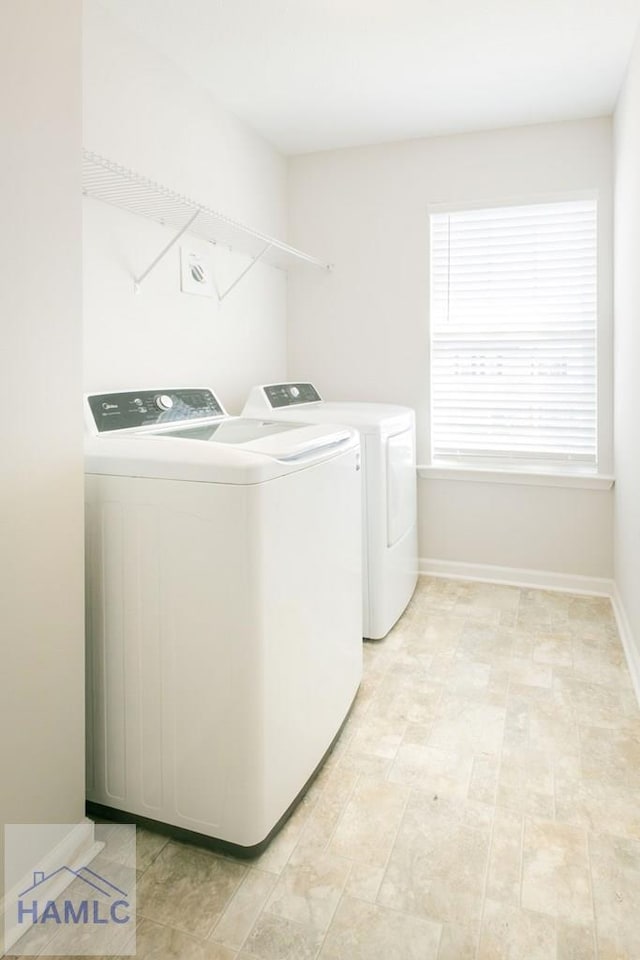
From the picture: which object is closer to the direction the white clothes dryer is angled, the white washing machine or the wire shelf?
the white washing machine

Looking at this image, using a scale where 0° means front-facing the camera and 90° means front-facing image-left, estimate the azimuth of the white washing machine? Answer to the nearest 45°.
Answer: approximately 315°

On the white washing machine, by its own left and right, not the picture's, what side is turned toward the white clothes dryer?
left

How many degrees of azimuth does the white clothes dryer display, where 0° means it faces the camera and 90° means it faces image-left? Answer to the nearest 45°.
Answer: approximately 315°
